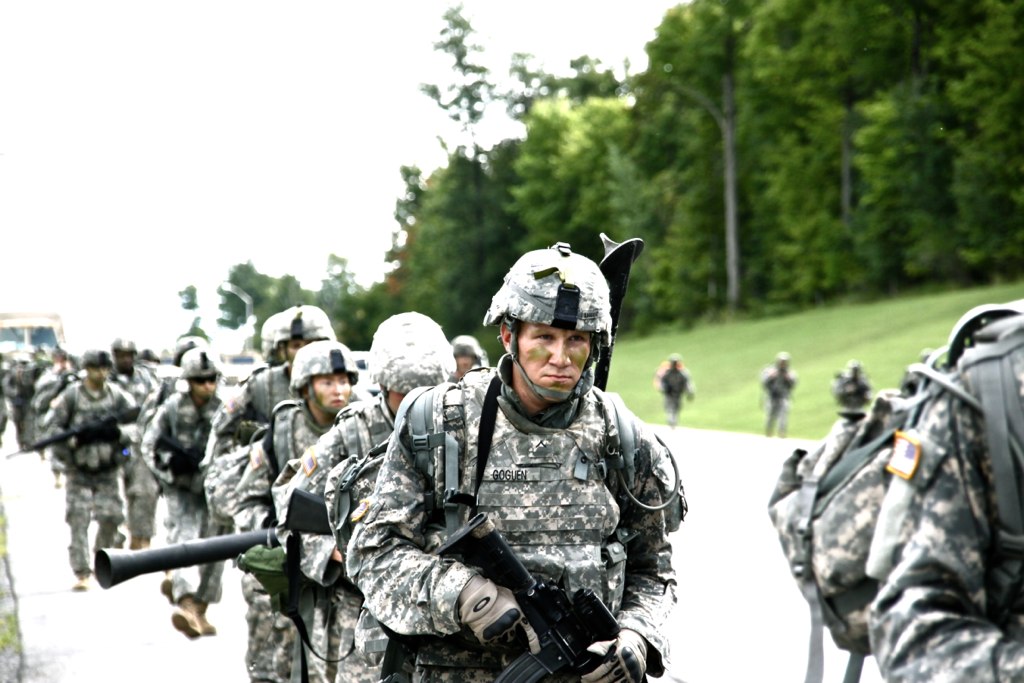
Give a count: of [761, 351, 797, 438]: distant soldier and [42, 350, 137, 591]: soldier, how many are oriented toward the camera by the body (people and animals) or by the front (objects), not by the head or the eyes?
2

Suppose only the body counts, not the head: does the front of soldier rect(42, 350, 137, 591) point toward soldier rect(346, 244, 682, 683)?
yes

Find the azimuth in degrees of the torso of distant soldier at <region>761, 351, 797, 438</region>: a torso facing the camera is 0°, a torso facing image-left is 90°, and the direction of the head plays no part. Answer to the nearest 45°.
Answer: approximately 0°

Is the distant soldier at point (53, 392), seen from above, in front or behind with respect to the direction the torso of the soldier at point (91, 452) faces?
behind

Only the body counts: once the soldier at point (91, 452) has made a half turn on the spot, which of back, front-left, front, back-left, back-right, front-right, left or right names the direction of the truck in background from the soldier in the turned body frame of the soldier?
front

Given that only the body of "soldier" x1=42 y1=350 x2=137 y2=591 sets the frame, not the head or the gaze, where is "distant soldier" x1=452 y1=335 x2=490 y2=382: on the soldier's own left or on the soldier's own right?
on the soldier's own left
